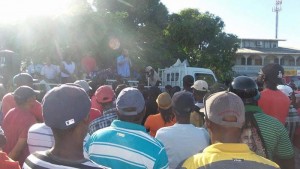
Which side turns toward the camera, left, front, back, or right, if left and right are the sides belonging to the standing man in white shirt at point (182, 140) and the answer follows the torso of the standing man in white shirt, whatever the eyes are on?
back

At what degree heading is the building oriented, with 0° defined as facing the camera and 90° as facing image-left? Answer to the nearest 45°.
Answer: approximately 0°

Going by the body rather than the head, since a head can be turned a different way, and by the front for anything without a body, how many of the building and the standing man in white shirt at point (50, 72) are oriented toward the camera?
2

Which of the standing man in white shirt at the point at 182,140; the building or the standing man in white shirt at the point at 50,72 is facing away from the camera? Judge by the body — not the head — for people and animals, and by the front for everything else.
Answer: the standing man in white shirt at the point at 182,140

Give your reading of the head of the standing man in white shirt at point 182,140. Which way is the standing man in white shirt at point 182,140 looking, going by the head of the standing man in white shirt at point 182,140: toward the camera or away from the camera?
away from the camera

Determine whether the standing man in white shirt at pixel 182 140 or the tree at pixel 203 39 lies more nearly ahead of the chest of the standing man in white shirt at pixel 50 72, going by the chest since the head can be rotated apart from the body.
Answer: the standing man in white shirt

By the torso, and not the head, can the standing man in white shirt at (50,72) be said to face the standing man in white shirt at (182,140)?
yes

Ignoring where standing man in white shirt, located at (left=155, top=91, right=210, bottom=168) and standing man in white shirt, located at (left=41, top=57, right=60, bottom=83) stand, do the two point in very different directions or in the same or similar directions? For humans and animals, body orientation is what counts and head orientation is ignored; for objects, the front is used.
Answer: very different directions

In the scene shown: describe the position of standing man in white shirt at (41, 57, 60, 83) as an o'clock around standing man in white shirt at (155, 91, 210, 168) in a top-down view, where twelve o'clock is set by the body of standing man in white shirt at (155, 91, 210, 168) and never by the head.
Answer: standing man in white shirt at (41, 57, 60, 83) is roughly at 11 o'clock from standing man in white shirt at (155, 91, 210, 168).

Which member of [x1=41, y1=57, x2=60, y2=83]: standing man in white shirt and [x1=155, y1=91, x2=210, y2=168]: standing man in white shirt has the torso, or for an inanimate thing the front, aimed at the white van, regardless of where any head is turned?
[x1=155, y1=91, x2=210, y2=168]: standing man in white shirt

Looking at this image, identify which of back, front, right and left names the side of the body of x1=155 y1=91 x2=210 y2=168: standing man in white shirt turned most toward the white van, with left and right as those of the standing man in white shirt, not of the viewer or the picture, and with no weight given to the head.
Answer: front

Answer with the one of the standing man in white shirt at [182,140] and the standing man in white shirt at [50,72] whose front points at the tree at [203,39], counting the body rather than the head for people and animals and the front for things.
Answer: the standing man in white shirt at [182,140]

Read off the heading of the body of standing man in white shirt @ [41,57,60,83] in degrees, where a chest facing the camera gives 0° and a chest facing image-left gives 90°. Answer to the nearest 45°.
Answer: approximately 0°

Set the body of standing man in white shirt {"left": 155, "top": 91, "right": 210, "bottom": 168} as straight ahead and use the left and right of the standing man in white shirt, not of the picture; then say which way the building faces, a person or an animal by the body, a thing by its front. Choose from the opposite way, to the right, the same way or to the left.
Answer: the opposite way

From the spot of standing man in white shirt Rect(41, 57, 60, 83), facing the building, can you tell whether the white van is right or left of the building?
right
